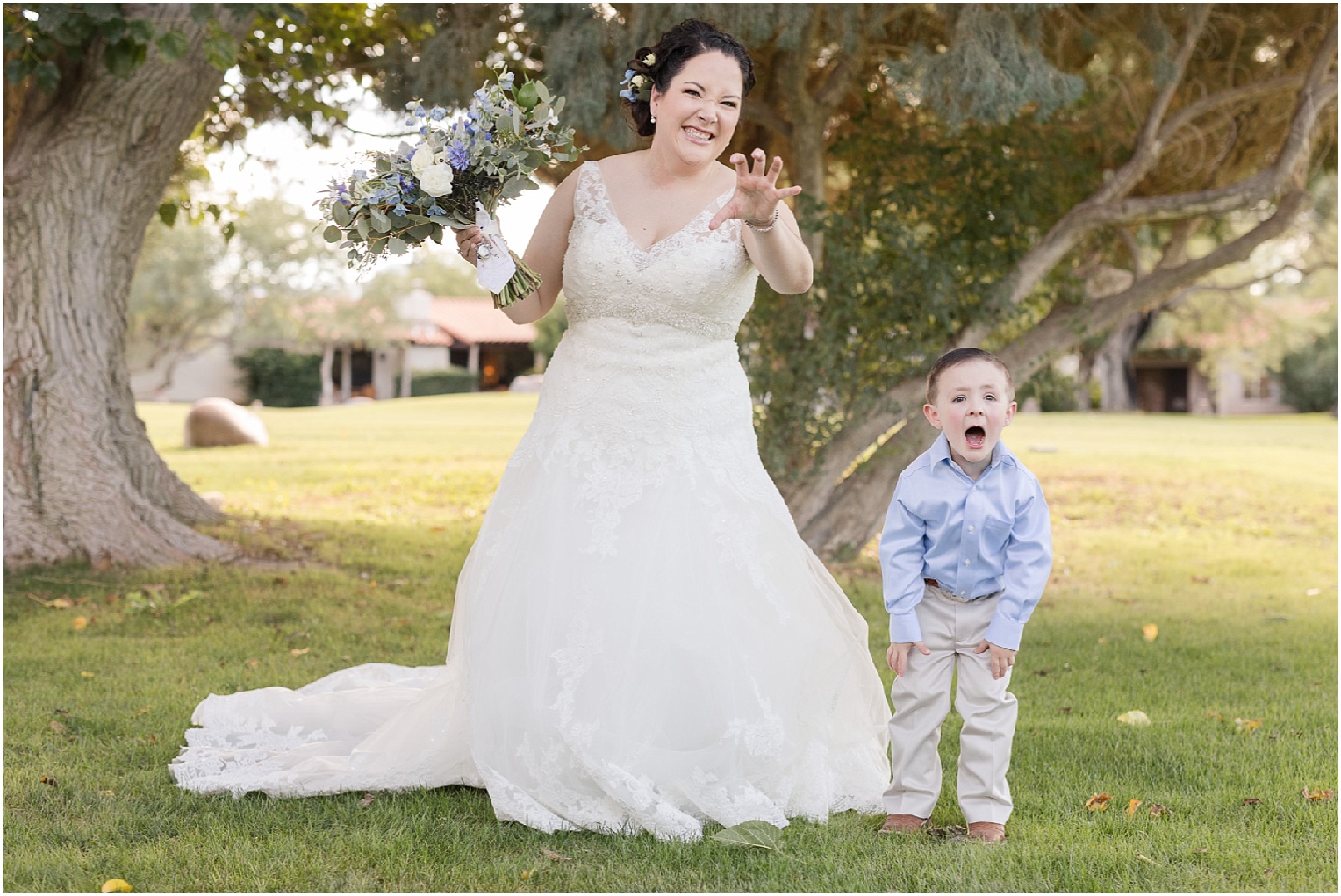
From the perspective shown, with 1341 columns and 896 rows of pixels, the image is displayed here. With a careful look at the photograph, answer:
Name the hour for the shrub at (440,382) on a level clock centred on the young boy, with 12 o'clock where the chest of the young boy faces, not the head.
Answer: The shrub is roughly at 5 o'clock from the young boy.

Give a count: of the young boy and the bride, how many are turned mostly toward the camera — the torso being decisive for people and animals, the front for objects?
2

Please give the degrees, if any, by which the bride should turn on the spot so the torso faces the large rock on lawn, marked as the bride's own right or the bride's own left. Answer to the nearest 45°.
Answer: approximately 180°

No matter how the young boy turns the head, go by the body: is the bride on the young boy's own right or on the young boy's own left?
on the young boy's own right

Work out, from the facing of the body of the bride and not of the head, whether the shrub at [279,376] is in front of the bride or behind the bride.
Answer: behind

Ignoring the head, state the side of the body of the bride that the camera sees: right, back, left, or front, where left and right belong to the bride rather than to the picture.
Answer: front
